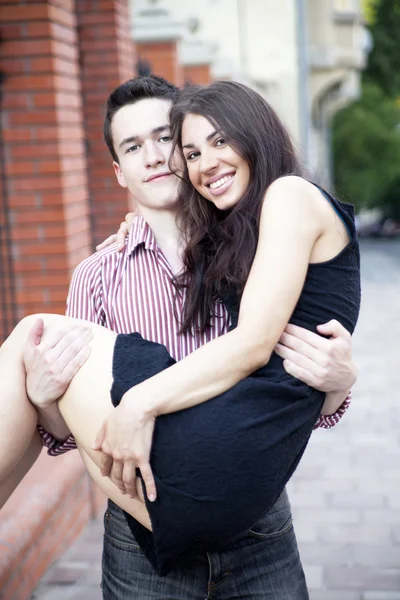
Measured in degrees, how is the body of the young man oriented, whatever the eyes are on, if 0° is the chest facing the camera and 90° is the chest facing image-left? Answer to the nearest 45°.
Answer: approximately 0°

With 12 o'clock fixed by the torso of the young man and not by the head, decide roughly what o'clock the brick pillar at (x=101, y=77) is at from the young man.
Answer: The brick pillar is roughly at 6 o'clock from the young man.

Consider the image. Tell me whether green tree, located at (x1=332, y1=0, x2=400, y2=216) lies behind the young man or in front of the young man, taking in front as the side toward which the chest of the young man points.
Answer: behind

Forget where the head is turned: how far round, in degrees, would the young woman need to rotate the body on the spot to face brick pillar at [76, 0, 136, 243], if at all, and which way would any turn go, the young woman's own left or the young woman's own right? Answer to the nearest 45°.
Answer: approximately 90° to the young woman's own right

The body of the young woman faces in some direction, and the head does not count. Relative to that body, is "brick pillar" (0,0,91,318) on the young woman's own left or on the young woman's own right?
on the young woman's own right
